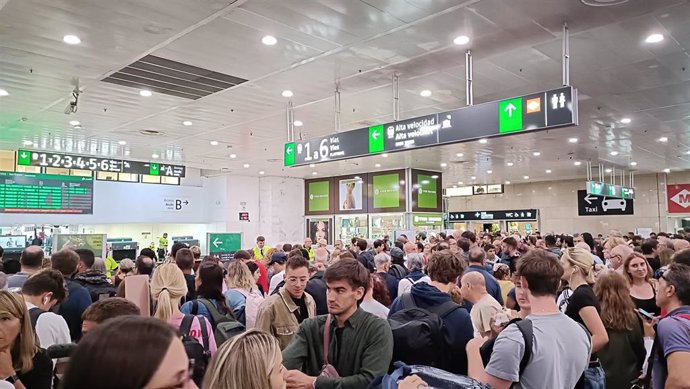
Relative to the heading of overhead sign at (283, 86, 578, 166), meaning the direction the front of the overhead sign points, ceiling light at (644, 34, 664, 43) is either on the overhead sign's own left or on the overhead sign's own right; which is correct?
on the overhead sign's own left

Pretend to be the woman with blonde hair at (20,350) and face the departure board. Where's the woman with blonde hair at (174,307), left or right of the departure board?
right

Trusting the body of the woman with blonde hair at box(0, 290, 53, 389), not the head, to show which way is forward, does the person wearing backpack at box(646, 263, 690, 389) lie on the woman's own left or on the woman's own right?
on the woman's own left

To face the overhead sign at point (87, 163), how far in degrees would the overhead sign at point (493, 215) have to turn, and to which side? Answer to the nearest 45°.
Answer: approximately 45° to its right

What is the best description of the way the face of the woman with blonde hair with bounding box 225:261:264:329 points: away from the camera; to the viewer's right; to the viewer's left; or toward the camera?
away from the camera

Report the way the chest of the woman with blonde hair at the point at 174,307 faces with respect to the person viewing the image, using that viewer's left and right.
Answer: facing away from the viewer

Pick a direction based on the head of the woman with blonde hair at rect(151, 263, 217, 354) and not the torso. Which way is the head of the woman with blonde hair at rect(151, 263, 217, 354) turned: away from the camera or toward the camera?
away from the camera

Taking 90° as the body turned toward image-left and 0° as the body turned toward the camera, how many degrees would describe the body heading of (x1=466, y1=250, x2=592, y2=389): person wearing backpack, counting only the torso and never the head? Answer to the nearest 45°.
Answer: approximately 135°

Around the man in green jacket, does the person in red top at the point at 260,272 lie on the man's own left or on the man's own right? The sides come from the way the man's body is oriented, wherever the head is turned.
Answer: on the man's own right

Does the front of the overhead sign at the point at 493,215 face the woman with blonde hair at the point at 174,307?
yes

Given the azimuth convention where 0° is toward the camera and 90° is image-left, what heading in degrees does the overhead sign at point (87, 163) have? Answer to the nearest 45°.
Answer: approximately 315°
